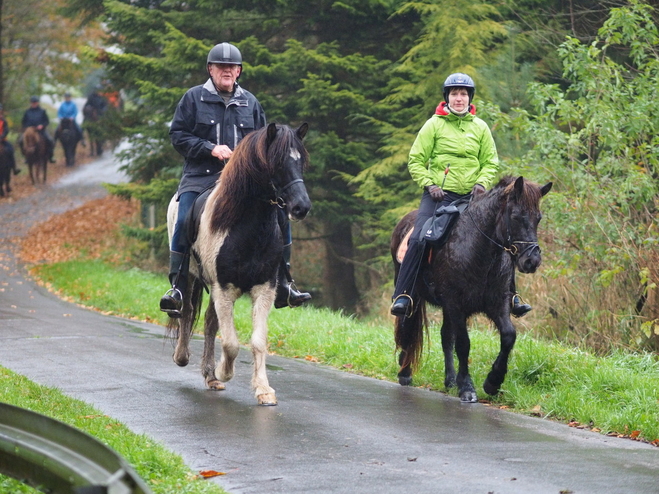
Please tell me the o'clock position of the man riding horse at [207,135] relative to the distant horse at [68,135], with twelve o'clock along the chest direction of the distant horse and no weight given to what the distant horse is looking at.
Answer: The man riding horse is roughly at 12 o'clock from the distant horse.

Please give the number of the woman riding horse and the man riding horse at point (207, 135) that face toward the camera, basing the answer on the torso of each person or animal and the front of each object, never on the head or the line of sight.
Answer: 2

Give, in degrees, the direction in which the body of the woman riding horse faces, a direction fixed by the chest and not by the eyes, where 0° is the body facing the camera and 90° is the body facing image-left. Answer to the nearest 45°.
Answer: approximately 0°

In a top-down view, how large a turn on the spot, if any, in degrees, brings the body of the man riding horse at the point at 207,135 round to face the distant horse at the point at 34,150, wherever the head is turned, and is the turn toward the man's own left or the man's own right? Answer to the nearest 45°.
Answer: approximately 180°

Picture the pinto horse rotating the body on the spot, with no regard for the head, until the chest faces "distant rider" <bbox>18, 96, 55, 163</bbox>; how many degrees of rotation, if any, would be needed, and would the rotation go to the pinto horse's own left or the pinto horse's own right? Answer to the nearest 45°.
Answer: approximately 135° to the pinto horse's own left

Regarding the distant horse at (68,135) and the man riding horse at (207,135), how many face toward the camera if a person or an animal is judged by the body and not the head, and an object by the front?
2

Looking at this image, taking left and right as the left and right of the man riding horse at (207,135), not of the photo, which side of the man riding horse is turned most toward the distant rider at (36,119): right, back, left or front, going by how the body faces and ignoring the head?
back

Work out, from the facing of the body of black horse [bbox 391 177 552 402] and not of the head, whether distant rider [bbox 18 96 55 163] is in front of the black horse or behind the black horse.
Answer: behind

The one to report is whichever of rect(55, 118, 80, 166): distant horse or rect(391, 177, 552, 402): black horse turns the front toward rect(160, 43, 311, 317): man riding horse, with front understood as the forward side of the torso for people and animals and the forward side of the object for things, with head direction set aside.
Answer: the distant horse

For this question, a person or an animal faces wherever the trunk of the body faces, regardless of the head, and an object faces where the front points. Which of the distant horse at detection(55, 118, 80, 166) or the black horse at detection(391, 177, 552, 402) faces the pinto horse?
the distant horse

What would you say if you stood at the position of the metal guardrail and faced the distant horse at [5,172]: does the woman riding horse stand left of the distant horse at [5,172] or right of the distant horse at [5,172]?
right
